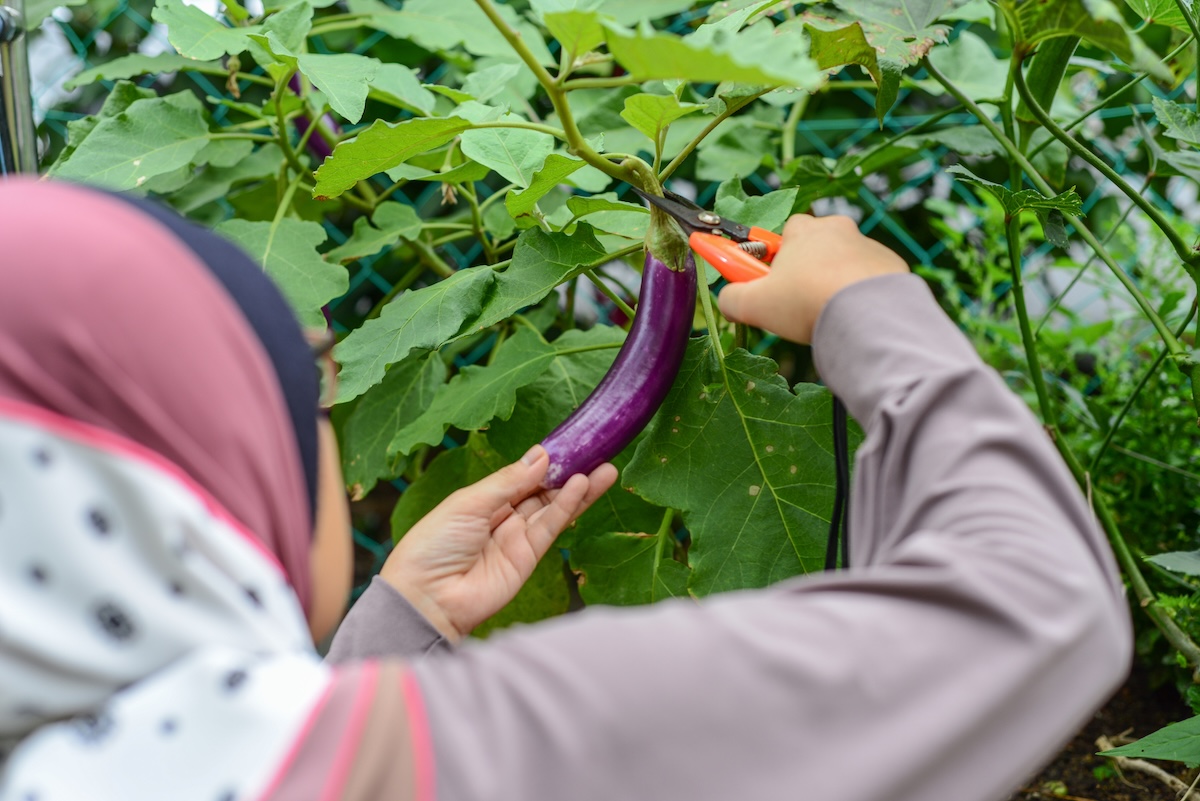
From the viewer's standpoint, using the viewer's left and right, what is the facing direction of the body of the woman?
facing away from the viewer and to the right of the viewer

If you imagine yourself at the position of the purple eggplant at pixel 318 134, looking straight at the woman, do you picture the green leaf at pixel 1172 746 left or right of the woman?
left

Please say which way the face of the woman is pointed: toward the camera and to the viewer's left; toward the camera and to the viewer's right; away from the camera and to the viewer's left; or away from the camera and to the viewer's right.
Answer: away from the camera and to the viewer's right

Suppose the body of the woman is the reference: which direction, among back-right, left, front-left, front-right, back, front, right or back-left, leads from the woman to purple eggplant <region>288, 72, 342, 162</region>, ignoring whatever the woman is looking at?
front-left

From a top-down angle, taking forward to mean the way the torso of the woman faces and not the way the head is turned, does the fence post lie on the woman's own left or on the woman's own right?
on the woman's own left
